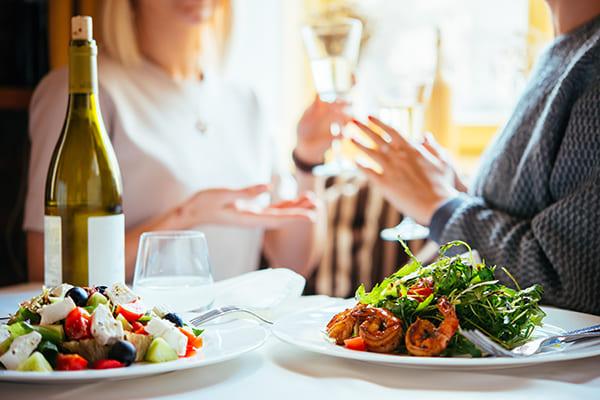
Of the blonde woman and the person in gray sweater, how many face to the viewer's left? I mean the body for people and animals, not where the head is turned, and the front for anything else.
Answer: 1

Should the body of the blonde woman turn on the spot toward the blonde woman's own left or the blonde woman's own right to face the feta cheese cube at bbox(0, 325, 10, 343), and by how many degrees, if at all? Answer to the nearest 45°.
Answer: approximately 45° to the blonde woman's own right

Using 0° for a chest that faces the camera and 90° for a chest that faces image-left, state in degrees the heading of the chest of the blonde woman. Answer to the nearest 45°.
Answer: approximately 315°

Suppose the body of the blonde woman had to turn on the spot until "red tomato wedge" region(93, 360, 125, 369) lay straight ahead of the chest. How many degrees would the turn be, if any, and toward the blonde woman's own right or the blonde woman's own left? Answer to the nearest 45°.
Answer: approximately 45° to the blonde woman's own right

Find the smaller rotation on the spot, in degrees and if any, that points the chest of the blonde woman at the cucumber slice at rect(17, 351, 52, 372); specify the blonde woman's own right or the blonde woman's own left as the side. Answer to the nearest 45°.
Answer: approximately 45° to the blonde woman's own right

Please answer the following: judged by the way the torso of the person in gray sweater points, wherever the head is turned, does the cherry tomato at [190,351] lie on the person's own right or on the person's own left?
on the person's own left

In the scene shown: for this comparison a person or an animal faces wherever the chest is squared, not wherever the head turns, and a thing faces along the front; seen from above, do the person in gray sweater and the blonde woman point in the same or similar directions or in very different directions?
very different directions

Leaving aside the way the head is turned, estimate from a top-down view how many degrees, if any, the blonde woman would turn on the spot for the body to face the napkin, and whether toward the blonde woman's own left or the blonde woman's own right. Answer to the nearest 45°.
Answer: approximately 45° to the blonde woman's own right

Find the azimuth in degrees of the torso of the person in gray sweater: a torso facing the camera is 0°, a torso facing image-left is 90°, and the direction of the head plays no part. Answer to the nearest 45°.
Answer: approximately 90°
